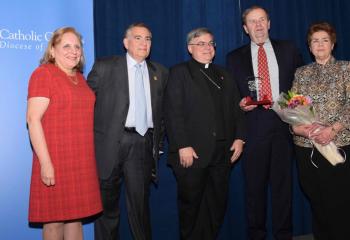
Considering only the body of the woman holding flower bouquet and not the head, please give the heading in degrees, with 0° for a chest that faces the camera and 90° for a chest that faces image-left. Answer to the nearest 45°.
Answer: approximately 0°

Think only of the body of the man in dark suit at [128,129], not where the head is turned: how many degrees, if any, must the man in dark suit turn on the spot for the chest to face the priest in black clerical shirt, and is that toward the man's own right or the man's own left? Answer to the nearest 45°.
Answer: approximately 45° to the man's own left

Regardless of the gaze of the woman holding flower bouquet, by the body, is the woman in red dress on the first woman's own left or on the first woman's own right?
on the first woman's own right

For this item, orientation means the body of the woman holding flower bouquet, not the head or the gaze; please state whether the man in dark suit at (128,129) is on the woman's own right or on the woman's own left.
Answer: on the woman's own right

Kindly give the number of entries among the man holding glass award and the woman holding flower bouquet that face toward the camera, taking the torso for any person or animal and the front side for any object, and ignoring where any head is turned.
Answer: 2

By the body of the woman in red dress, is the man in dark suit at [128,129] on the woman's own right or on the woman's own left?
on the woman's own left

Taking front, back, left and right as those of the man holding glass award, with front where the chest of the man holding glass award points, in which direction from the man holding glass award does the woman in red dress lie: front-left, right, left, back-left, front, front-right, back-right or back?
front-right

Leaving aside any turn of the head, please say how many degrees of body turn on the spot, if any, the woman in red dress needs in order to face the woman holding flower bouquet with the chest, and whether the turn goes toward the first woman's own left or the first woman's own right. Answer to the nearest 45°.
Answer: approximately 45° to the first woman's own left
